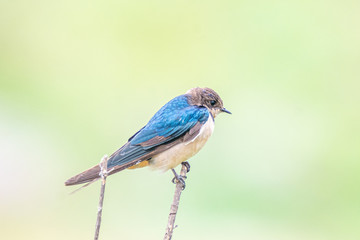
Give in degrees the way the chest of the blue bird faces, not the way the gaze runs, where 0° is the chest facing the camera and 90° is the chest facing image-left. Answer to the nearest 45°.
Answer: approximately 270°
